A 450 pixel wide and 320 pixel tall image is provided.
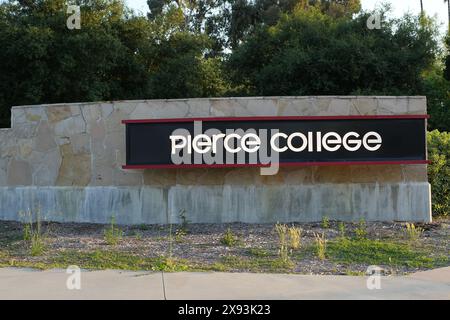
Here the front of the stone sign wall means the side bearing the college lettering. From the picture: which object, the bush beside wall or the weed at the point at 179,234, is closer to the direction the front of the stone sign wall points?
the weed

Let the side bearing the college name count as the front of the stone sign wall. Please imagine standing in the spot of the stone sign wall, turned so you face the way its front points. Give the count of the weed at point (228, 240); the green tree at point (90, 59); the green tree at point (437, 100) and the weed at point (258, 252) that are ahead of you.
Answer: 2

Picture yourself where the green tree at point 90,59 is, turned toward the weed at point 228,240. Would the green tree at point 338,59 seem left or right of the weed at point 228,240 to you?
left

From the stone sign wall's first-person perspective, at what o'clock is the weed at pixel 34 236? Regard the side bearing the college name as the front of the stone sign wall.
The weed is roughly at 2 o'clock from the stone sign wall.

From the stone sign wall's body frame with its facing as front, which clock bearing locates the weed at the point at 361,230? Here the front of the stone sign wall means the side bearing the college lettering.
The weed is roughly at 10 o'clock from the stone sign wall.

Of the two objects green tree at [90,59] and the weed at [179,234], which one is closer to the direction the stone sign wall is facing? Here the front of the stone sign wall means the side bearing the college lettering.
the weed

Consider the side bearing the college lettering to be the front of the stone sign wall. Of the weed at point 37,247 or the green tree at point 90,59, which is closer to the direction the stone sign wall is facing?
the weed

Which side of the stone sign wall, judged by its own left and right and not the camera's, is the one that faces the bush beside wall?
left

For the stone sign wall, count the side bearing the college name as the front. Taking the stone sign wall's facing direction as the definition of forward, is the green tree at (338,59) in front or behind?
behind

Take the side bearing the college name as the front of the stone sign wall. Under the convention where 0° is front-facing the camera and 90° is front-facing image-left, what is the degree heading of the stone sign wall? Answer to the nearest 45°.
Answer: approximately 0°

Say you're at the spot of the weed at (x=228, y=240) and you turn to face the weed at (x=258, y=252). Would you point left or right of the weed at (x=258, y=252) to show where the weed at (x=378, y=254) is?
left
